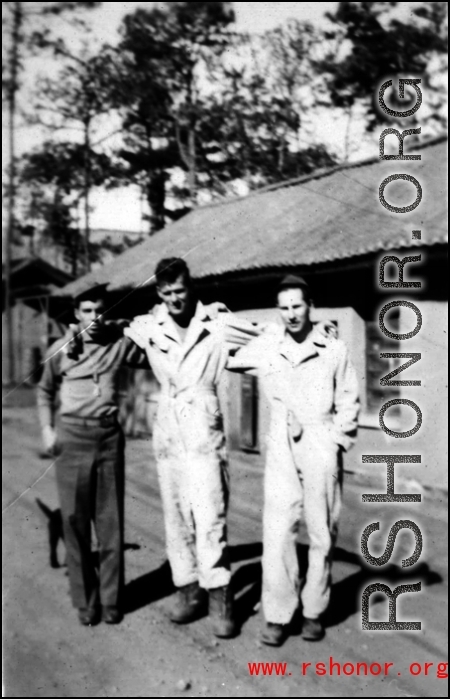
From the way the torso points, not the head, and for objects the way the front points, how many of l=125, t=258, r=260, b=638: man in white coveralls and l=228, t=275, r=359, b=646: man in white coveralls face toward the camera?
2

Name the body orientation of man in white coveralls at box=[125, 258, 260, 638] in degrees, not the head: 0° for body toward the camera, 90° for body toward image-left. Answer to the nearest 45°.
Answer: approximately 0°

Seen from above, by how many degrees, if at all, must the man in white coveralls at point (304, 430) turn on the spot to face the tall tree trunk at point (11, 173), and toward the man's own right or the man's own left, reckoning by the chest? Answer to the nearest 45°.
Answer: approximately 90° to the man's own right
